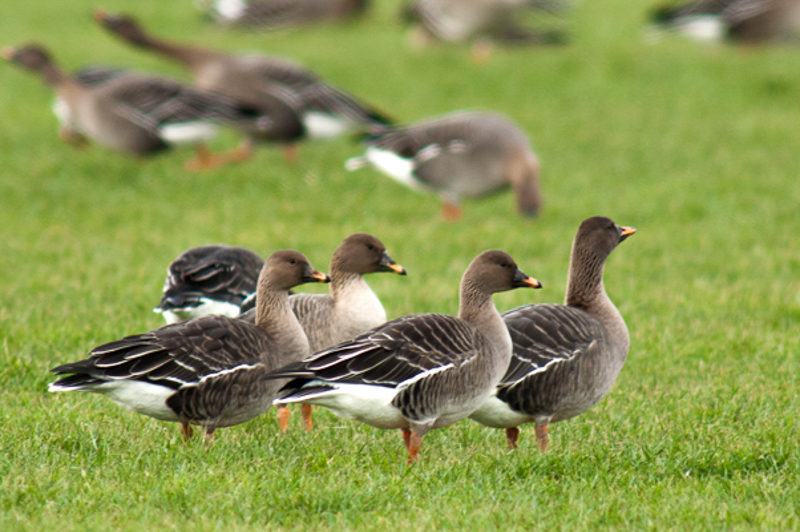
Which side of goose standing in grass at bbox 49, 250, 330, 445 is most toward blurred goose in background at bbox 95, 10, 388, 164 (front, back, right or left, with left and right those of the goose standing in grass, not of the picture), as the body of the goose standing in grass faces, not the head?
left

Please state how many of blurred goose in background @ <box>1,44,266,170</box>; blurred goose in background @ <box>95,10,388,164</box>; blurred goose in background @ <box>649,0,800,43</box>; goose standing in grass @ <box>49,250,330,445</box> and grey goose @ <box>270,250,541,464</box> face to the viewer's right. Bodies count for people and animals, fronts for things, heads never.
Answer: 3

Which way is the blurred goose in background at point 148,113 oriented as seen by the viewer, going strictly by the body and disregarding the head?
to the viewer's left

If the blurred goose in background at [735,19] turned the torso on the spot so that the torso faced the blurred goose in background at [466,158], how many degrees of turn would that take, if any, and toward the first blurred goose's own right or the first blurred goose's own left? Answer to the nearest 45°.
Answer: approximately 90° to the first blurred goose's own right

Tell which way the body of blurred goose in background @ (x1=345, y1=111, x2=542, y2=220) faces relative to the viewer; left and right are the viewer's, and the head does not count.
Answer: facing to the right of the viewer

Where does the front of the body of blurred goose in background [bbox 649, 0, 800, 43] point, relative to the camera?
to the viewer's right

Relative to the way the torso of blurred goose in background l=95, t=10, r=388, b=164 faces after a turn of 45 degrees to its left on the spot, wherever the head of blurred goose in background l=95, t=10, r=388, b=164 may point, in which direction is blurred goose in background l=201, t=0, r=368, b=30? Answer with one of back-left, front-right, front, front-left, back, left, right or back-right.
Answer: back-right

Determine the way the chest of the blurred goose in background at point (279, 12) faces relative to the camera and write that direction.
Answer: to the viewer's right

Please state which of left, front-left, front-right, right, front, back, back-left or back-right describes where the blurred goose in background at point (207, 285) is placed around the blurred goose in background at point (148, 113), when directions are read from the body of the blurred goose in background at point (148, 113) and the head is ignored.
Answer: left

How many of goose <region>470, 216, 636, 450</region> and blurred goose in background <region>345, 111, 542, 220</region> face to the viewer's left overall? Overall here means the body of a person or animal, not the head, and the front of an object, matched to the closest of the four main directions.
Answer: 0

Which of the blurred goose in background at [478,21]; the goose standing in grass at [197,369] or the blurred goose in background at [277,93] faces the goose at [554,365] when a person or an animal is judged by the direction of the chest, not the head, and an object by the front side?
the goose standing in grass

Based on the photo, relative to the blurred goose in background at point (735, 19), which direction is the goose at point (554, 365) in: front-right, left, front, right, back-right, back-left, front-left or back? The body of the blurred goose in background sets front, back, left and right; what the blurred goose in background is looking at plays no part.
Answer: right

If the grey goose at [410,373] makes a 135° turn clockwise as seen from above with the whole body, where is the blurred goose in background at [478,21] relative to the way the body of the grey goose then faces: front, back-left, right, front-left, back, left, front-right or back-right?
back-right

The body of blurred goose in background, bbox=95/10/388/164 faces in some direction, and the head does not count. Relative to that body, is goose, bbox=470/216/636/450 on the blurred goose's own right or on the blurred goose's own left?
on the blurred goose's own left
